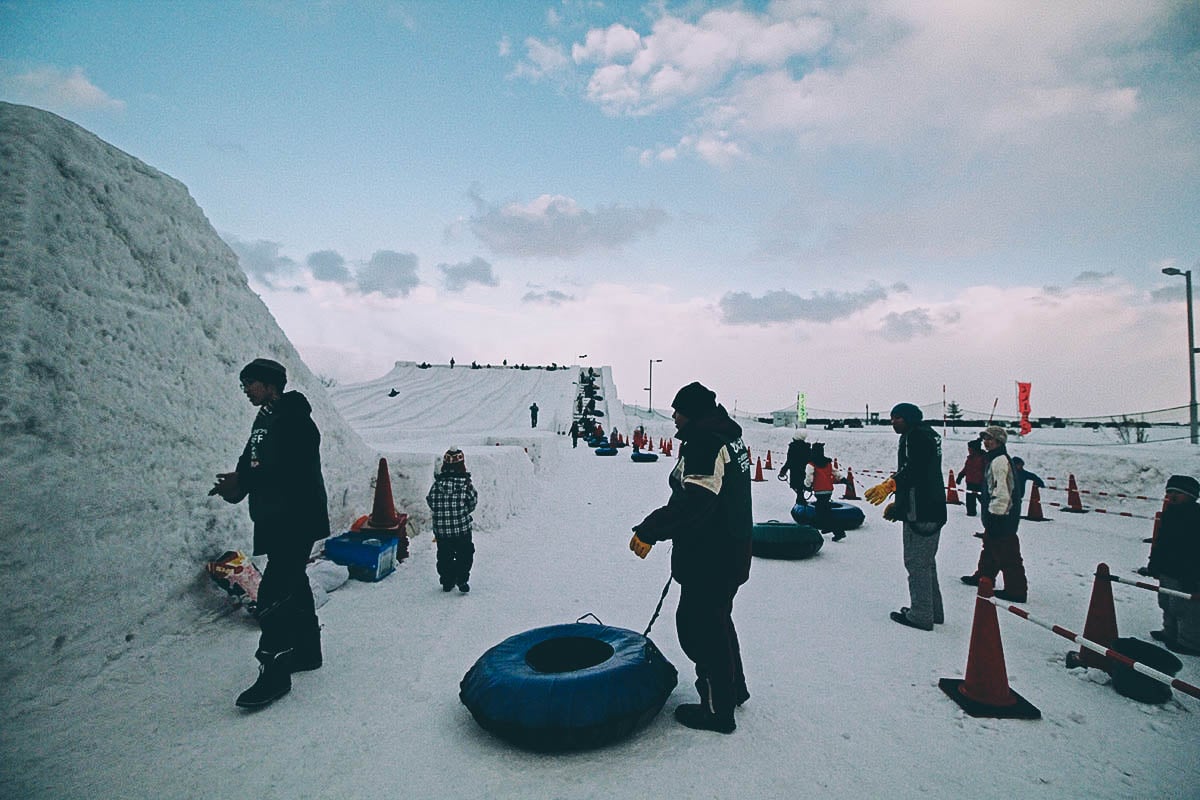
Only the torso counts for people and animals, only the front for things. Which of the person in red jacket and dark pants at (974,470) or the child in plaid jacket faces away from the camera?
the child in plaid jacket

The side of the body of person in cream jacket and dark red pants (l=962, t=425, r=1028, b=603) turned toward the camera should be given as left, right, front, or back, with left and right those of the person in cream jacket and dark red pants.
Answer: left

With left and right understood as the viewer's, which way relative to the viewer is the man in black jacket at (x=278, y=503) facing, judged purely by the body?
facing the viewer and to the left of the viewer

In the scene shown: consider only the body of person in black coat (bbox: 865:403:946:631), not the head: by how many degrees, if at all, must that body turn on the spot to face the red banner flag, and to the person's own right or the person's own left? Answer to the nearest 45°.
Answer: approximately 90° to the person's own right

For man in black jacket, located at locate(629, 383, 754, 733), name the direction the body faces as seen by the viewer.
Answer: to the viewer's left

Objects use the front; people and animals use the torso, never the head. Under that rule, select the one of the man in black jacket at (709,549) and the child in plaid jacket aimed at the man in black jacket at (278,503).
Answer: the man in black jacket at (709,549)

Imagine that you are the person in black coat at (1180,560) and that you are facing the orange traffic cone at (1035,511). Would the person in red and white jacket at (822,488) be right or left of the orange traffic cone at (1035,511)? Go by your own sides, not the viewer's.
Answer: left

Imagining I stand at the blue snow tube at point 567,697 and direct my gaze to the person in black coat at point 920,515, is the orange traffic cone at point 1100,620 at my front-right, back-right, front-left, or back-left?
front-right

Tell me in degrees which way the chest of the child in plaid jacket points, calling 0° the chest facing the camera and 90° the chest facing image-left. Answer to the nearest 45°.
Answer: approximately 180°

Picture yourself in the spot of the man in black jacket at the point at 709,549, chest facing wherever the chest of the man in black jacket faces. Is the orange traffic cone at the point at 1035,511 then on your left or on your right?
on your right

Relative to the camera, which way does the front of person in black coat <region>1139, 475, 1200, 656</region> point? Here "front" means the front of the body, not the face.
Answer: to the viewer's left

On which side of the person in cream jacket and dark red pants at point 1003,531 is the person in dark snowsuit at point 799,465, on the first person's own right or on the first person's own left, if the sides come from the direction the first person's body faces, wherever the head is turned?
on the first person's own right

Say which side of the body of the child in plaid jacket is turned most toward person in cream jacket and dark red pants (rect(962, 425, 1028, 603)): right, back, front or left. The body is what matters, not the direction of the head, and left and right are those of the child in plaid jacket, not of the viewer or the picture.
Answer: right

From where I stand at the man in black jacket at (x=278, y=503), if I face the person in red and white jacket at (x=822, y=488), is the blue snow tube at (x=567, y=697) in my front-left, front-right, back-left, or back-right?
front-right

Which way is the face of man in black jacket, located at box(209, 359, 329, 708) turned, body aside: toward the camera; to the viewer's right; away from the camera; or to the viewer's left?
to the viewer's left

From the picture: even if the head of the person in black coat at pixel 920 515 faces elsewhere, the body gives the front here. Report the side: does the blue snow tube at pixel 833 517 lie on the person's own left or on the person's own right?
on the person's own right
